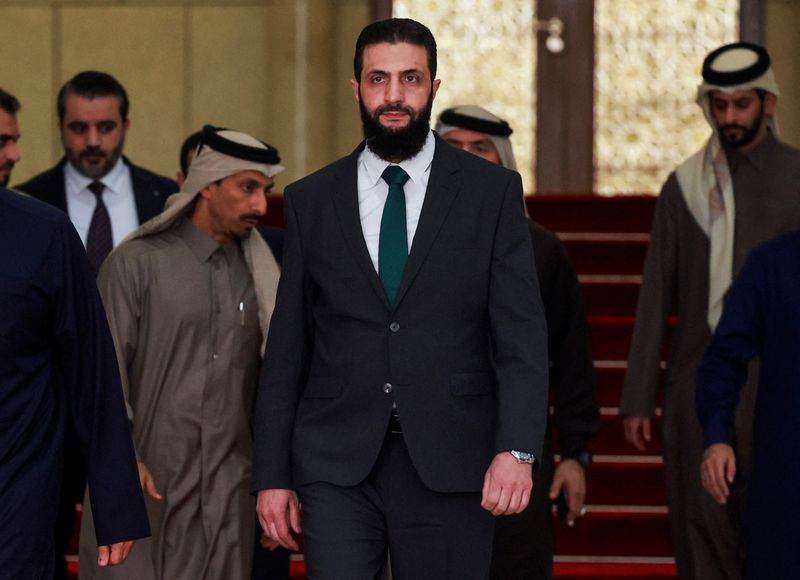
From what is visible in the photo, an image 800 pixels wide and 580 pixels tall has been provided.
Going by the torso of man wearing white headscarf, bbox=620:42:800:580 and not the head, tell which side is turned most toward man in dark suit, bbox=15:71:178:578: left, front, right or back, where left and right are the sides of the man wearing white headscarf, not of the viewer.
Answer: right

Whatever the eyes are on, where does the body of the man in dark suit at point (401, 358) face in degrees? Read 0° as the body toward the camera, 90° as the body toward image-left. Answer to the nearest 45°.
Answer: approximately 0°

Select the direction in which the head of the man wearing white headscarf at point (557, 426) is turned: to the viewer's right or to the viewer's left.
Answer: to the viewer's left

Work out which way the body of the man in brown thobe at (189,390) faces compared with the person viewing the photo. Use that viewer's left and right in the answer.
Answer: facing the viewer and to the right of the viewer

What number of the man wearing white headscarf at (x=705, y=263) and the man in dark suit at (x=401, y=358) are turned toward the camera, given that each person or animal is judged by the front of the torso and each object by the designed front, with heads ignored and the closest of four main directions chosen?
2
